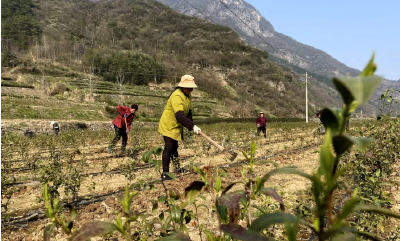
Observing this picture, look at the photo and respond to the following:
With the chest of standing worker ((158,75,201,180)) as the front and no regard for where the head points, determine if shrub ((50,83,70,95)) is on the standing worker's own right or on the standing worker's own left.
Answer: on the standing worker's own left

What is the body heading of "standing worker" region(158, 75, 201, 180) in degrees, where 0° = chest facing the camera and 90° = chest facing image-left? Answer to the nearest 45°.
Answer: approximately 270°

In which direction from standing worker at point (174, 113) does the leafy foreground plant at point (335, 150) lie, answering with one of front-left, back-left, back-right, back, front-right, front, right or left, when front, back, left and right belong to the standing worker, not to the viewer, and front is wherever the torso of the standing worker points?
right
